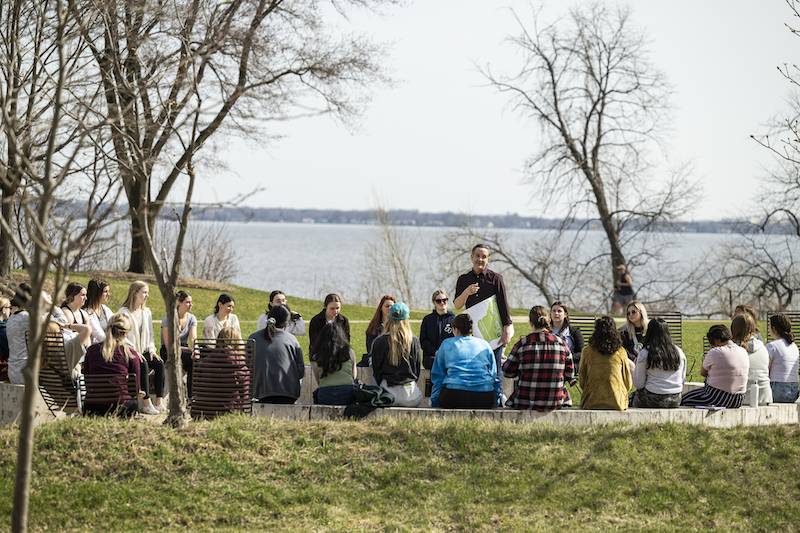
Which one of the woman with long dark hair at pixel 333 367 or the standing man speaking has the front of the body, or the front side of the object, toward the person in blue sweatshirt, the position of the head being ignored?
the standing man speaking

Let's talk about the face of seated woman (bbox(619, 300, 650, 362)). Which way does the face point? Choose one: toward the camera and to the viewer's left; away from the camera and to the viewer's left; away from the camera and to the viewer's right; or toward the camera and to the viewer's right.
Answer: toward the camera and to the viewer's left

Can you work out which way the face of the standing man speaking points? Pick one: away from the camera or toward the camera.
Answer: toward the camera

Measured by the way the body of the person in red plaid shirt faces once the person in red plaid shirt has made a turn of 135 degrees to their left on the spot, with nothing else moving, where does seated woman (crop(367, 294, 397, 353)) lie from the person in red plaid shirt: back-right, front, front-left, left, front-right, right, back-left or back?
right

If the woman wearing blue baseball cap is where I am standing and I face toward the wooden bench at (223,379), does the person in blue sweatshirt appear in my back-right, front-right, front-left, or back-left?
back-left

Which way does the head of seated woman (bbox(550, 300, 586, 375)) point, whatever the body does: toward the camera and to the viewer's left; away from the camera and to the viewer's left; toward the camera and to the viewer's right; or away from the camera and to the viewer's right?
toward the camera and to the viewer's left

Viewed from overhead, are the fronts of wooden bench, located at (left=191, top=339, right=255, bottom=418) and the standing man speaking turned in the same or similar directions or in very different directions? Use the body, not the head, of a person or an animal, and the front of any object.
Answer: very different directions

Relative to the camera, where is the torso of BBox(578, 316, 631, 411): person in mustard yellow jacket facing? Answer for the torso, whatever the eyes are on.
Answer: away from the camera

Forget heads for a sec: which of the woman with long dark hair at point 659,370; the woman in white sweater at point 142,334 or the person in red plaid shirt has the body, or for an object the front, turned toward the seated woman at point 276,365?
the woman in white sweater

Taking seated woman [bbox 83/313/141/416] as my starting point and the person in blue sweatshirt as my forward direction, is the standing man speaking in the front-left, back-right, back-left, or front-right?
front-left

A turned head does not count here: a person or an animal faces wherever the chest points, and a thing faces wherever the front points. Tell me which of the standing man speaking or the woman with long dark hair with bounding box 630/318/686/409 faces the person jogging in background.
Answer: the woman with long dark hair

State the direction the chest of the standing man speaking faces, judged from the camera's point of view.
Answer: toward the camera

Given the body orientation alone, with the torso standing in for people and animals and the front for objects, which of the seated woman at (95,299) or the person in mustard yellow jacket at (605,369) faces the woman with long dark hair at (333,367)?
the seated woman

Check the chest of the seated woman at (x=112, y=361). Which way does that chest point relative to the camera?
away from the camera

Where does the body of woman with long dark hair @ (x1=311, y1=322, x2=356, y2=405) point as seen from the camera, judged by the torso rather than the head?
away from the camera

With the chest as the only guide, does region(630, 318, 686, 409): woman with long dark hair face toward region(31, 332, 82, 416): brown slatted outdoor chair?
no

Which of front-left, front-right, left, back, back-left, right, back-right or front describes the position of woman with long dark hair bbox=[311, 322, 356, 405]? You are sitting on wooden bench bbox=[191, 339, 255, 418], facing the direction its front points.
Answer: right

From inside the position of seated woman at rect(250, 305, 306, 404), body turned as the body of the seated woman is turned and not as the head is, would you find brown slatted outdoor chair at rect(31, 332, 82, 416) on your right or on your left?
on your left

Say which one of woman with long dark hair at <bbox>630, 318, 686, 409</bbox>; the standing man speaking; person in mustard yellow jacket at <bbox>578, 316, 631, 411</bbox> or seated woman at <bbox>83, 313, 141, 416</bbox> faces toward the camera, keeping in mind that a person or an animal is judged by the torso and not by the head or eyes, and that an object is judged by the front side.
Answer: the standing man speaking

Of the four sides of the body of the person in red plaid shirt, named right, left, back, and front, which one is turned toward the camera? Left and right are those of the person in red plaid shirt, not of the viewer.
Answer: back

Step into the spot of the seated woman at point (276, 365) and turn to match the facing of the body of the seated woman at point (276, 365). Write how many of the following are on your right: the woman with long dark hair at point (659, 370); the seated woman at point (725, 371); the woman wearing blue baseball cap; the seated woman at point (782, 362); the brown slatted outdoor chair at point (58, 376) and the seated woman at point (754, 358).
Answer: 5
